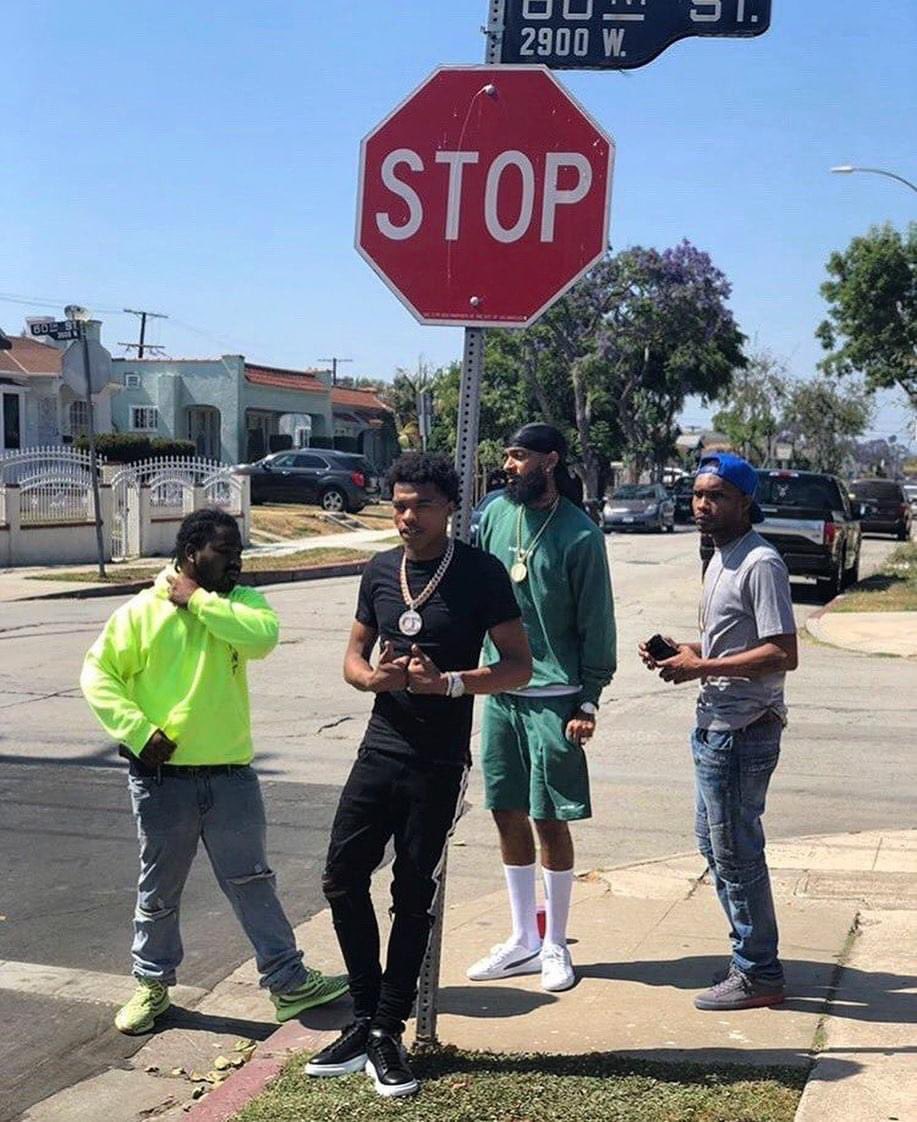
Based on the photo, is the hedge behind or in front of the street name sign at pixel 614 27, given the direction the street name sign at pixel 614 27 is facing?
behind

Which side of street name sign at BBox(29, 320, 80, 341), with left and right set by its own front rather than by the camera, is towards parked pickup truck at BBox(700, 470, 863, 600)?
left

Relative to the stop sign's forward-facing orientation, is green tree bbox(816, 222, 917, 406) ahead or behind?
behind

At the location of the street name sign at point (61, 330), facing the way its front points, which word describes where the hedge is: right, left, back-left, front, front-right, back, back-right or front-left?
back

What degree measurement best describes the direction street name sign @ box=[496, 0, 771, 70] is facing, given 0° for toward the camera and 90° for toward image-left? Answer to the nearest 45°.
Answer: approximately 0°
